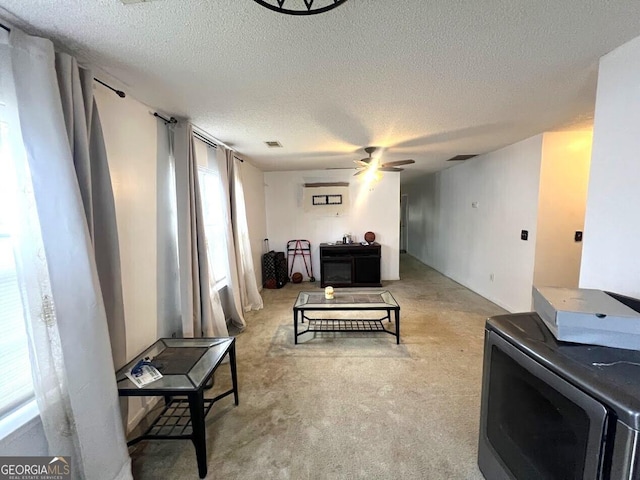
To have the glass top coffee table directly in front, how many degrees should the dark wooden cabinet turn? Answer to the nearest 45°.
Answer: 0° — it already faces it

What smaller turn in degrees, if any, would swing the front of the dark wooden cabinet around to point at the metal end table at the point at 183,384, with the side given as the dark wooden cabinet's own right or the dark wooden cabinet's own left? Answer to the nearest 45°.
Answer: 0° — it already faces it

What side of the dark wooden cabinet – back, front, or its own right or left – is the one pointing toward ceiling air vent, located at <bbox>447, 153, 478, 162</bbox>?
left

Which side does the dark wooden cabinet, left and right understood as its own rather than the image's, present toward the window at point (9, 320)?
front

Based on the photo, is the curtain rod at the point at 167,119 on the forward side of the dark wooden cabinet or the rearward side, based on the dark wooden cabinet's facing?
on the forward side

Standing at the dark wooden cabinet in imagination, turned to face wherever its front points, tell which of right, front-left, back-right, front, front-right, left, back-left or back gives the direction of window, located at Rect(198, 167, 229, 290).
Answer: front-right

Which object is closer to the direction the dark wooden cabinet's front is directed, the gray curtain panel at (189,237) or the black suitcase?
the gray curtain panel

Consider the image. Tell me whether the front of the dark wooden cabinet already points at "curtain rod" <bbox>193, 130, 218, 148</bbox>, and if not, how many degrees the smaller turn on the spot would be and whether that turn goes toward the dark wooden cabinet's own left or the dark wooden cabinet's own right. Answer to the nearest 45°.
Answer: approximately 45° to the dark wooden cabinet's own right

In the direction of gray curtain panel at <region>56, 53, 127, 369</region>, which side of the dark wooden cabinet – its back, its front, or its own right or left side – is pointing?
front

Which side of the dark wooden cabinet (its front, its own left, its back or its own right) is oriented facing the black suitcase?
right

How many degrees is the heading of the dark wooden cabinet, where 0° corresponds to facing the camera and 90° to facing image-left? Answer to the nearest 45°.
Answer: approximately 0°

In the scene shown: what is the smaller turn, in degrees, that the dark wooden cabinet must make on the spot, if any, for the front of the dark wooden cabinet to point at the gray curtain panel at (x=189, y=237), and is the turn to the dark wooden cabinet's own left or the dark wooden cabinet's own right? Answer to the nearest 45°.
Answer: approximately 45° to the dark wooden cabinet's own right
